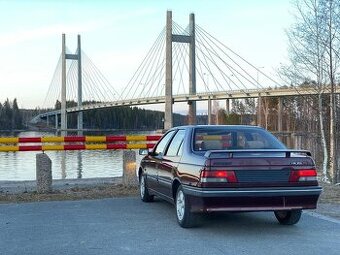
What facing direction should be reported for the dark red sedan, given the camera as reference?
facing away from the viewer and to the left of the viewer

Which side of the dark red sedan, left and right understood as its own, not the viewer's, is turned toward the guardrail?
front
